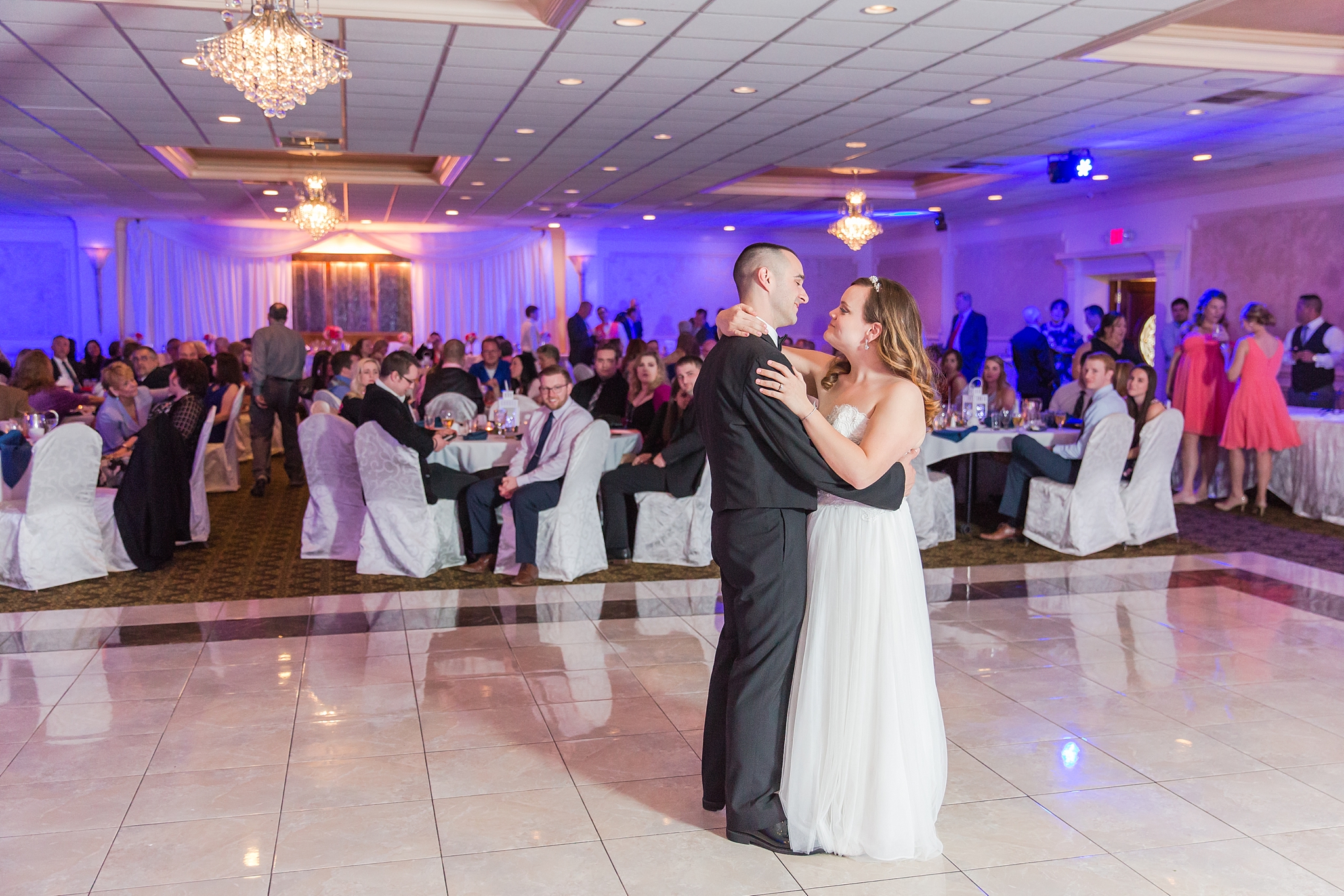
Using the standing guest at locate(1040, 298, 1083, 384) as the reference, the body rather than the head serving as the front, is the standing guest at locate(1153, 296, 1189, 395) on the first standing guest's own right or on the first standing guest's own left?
on the first standing guest's own left

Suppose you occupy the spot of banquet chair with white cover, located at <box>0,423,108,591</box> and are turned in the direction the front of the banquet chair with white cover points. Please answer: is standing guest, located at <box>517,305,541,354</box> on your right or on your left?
on your right

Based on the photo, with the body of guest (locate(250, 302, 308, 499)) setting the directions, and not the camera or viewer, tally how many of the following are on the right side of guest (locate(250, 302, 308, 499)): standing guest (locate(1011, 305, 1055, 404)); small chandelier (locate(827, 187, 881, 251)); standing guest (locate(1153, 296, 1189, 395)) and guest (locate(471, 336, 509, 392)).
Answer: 4

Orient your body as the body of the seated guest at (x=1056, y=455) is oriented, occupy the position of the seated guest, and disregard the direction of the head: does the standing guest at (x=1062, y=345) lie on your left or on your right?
on your right

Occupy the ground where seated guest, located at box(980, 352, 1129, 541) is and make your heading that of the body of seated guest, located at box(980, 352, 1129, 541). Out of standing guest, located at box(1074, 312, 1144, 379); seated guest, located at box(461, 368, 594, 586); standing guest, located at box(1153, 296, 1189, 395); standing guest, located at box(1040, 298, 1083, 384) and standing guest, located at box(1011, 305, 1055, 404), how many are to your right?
4

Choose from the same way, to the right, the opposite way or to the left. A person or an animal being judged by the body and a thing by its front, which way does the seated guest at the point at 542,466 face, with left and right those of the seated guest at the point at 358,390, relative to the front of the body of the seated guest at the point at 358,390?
to the right

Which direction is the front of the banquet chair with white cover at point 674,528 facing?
to the viewer's left

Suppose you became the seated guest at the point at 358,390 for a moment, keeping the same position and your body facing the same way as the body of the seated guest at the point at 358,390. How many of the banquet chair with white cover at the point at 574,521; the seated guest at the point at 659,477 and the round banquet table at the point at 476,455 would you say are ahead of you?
3

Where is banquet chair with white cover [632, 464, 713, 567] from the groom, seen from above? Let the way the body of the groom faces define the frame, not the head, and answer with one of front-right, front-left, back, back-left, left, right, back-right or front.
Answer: left

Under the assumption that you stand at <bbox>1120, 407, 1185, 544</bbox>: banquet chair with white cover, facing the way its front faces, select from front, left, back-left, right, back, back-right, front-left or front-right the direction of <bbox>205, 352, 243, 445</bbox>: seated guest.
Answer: front-left
